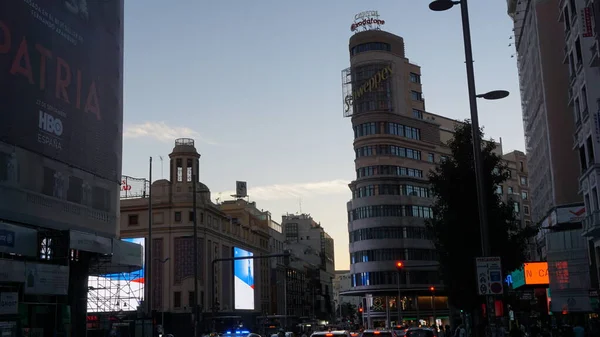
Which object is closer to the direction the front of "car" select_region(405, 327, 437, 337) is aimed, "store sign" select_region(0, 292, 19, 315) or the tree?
the tree

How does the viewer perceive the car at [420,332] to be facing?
facing away from the viewer

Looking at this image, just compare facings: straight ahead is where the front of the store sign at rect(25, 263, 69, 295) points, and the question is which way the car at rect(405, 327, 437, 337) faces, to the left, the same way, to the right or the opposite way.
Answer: to the left

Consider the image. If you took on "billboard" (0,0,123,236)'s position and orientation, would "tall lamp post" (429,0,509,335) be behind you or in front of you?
in front

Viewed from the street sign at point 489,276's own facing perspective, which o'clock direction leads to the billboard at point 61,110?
The billboard is roughly at 4 o'clock from the street sign.

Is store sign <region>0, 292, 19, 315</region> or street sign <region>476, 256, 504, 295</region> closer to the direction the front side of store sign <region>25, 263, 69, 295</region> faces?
the street sign

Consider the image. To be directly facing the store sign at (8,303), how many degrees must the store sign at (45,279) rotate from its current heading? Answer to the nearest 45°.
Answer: approximately 90° to its right

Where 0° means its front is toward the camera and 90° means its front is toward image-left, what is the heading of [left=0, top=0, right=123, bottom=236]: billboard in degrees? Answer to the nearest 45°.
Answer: approximately 315°

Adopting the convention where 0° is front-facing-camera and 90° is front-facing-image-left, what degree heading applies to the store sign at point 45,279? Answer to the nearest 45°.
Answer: approximately 315°

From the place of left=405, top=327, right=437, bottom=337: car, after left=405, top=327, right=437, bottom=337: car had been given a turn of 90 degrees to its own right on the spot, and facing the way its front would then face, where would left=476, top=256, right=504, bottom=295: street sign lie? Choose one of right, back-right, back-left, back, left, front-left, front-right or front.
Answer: right

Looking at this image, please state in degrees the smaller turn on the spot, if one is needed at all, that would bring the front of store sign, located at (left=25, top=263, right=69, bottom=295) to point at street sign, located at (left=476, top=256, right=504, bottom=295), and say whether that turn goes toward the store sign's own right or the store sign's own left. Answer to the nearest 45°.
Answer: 0° — it already faces it
